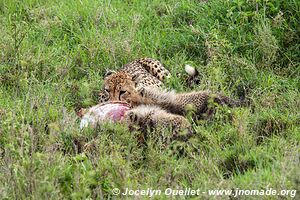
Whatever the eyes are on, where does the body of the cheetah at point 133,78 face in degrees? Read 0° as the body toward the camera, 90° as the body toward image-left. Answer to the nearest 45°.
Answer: approximately 45°

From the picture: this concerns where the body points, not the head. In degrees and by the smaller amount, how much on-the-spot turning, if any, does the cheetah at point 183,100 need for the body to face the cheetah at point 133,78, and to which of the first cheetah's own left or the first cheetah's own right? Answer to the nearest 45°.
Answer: approximately 45° to the first cheetah's own right

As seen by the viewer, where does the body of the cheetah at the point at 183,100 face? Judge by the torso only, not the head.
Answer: to the viewer's left

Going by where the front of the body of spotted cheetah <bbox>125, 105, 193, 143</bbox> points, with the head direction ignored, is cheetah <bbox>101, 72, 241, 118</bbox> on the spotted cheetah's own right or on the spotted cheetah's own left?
on the spotted cheetah's own right

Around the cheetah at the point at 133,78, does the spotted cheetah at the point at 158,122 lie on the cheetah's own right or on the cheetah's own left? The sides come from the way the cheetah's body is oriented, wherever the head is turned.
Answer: on the cheetah's own left

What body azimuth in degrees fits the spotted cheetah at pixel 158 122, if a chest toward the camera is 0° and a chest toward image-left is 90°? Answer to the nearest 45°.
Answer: approximately 90°

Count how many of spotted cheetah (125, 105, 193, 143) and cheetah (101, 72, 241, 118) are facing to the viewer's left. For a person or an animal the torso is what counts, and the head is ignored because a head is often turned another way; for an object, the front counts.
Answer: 2

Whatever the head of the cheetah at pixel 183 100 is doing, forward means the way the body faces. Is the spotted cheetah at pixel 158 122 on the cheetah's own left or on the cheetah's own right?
on the cheetah's own left

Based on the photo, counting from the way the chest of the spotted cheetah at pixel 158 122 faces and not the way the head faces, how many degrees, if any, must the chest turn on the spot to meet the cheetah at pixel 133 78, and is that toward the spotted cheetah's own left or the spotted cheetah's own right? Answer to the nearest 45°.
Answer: approximately 90° to the spotted cheetah's own right
